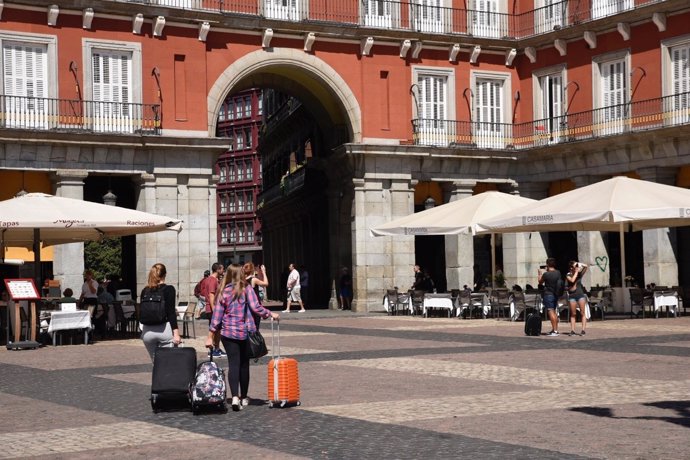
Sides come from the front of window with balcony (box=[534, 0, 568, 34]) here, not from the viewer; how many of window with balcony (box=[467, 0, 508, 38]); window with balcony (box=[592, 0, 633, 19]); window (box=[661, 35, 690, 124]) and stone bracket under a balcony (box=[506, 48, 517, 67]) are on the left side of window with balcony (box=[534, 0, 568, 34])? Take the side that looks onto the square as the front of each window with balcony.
2

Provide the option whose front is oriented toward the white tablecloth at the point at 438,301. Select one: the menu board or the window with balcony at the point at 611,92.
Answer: the window with balcony

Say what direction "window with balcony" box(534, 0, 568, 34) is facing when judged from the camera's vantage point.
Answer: facing the viewer and to the left of the viewer

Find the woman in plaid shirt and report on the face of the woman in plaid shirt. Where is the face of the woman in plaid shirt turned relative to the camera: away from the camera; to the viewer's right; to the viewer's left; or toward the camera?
away from the camera

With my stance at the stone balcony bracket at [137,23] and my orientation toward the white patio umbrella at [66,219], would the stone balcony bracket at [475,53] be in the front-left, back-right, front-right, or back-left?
back-left

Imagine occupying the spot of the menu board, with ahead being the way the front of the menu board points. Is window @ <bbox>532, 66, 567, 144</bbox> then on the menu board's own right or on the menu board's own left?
on the menu board's own left

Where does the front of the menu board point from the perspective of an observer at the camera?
facing the viewer

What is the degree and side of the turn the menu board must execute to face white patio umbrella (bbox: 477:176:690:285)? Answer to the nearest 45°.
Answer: approximately 90° to its left

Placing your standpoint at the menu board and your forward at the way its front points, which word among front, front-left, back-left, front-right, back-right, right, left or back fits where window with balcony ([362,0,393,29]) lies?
back-left

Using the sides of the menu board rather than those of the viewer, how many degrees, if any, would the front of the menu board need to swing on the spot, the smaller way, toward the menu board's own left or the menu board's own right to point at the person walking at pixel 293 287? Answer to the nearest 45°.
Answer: approximately 135° to the menu board's own left
